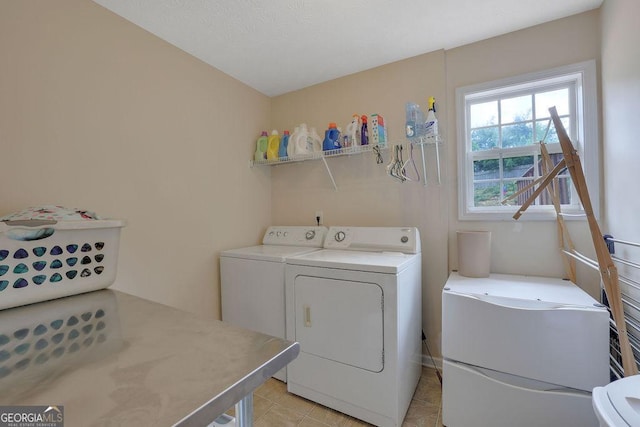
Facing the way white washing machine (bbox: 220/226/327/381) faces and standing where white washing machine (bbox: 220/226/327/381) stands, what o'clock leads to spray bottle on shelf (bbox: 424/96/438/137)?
The spray bottle on shelf is roughly at 8 o'clock from the white washing machine.

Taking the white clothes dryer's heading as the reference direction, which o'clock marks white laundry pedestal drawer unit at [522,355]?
The white laundry pedestal drawer unit is roughly at 8 o'clock from the white clothes dryer.

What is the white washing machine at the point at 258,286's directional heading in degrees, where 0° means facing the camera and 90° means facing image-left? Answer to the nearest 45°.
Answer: approximately 45°
